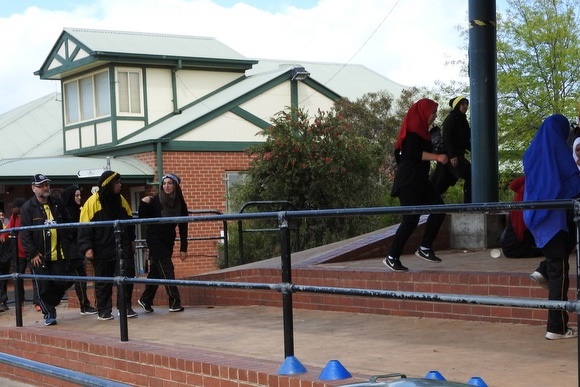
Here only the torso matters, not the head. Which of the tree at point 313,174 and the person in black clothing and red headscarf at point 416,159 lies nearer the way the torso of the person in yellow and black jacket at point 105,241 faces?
the person in black clothing and red headscarf

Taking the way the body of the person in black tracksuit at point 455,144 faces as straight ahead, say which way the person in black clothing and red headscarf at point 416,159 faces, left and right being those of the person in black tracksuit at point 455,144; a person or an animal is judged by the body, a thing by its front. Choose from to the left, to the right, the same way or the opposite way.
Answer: the same way

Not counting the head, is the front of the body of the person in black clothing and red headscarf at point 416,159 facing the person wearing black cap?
no

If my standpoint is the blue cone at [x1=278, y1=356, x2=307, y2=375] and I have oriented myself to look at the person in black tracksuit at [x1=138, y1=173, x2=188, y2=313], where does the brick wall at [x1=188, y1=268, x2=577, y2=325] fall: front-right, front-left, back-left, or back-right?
front-right

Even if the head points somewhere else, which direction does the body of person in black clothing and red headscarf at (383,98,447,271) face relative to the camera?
to the viewer's right

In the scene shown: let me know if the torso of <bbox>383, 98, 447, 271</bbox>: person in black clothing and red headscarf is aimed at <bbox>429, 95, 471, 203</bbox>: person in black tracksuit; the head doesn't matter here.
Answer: no

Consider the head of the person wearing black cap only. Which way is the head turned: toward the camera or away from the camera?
toward the camera

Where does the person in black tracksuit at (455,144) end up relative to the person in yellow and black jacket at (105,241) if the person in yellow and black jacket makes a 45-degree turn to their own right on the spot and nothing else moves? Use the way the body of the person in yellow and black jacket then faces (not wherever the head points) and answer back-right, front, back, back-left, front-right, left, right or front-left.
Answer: left
